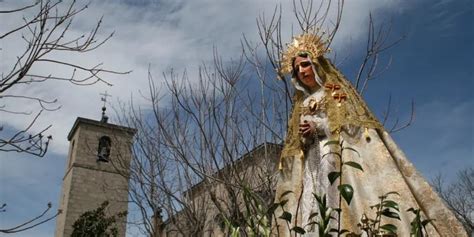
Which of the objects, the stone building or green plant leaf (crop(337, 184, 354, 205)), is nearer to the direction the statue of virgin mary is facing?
the green plant leaf

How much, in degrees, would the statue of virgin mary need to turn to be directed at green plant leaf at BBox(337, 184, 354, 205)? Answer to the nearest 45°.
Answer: approximately 45° to its left

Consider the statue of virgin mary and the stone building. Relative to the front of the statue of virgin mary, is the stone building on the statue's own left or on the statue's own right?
on the statue's own right

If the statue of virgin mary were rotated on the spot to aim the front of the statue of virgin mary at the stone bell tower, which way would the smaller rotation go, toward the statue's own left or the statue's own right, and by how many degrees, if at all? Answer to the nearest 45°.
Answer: approximately 90° to the statue's own right

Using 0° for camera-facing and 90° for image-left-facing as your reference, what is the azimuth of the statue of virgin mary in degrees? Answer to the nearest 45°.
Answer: approximately 45°

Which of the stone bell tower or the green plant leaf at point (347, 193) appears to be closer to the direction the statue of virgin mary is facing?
the green plant leaf
